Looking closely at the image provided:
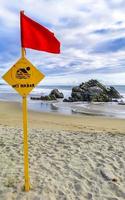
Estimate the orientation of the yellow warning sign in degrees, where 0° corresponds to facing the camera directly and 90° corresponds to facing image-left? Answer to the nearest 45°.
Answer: approximately 0°

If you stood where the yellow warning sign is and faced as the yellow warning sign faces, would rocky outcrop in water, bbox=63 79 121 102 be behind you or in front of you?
behind
